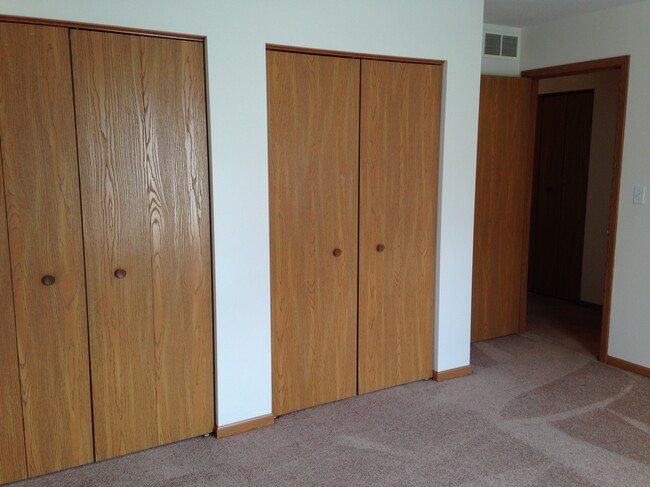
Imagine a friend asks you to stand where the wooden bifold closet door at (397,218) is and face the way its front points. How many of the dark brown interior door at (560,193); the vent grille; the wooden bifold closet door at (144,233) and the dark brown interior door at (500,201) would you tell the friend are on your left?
3

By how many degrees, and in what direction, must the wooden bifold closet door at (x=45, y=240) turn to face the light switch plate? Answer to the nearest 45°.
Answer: approximately 90° to its left

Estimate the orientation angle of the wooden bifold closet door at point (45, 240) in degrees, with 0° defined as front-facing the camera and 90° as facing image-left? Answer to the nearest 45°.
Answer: approximately 0°

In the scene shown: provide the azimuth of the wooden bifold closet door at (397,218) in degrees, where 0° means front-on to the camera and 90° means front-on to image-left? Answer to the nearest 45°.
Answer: approximately 315°

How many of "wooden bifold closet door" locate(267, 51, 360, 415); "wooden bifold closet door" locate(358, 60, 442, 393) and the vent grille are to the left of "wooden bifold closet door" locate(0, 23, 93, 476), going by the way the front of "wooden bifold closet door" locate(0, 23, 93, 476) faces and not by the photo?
3

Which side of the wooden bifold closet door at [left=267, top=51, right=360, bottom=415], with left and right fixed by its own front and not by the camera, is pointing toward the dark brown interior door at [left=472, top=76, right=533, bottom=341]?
left

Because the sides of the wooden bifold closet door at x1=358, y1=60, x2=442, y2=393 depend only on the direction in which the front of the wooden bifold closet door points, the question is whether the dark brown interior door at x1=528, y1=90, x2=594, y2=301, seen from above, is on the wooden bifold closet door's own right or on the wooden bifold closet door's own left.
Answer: on the wooden bifold closet door's own left

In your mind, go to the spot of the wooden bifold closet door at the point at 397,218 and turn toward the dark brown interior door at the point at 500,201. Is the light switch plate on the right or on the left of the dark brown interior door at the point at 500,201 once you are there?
right

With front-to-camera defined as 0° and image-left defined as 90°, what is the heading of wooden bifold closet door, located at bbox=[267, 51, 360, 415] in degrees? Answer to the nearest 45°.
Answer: approximately 315°
